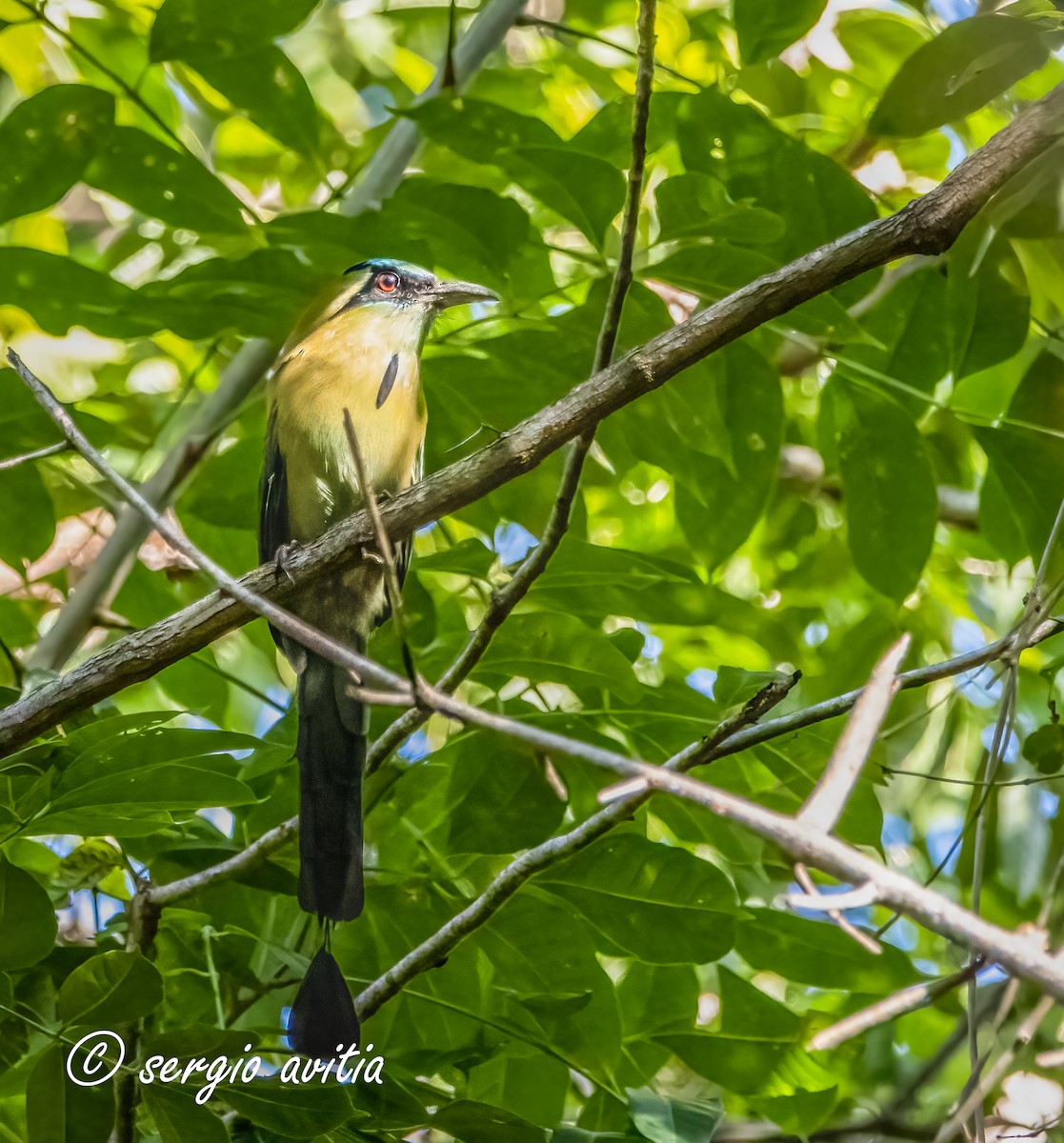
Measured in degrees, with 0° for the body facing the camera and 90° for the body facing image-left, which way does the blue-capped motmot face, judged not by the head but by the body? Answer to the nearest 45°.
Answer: approximately 315°

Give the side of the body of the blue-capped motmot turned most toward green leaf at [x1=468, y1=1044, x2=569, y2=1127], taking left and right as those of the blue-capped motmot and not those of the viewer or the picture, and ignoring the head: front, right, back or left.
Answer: front

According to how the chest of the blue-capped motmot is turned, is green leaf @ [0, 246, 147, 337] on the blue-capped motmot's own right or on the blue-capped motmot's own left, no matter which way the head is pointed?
on the blue-capped motmot's own right

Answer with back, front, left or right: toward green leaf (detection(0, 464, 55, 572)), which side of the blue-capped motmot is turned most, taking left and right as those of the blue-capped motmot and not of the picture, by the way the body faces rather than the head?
right

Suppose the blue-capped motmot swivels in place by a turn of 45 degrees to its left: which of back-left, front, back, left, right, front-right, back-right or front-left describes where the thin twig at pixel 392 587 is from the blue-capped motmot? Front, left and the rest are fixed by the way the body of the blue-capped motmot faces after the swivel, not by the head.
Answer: right
